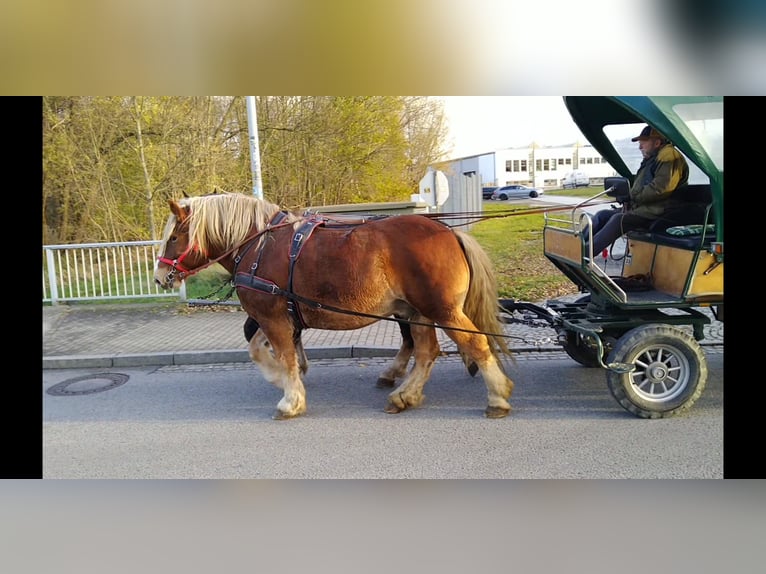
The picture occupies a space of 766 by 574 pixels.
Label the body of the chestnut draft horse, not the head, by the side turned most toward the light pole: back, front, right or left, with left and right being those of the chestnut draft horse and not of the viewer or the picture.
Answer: right

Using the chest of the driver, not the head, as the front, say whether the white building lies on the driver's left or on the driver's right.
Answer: on the driver's right

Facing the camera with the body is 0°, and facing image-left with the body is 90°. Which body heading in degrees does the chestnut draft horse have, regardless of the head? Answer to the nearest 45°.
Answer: approximately 90°

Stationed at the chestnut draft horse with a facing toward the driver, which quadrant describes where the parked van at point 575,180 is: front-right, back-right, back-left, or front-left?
front-left

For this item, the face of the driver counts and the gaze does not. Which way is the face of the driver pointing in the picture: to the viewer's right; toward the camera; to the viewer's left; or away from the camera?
to the viewer's left

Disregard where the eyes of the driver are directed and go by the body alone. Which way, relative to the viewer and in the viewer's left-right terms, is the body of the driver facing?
facing to the left of the viewer
